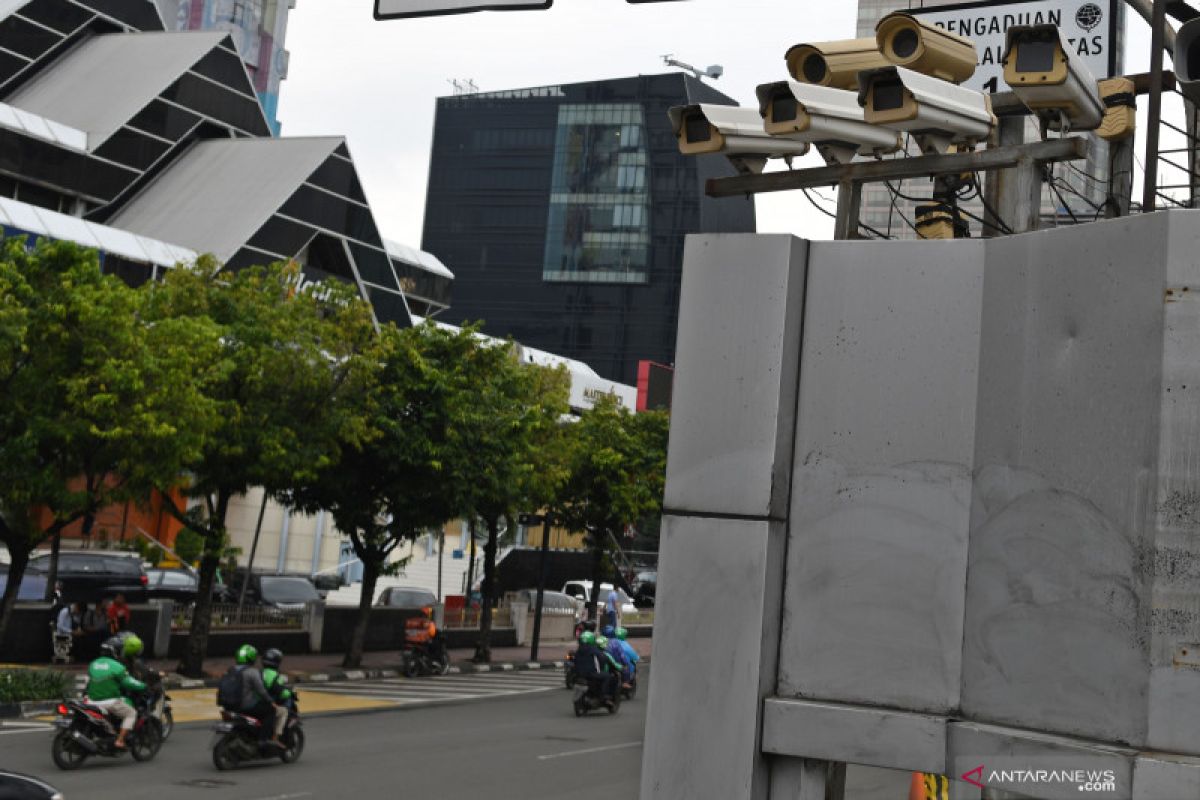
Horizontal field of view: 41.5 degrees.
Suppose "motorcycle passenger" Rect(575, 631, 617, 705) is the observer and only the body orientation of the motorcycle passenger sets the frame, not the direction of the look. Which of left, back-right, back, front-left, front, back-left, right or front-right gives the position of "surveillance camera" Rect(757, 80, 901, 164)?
back-right

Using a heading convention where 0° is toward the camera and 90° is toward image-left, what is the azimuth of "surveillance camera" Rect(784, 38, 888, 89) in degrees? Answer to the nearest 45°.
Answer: approximately 45°

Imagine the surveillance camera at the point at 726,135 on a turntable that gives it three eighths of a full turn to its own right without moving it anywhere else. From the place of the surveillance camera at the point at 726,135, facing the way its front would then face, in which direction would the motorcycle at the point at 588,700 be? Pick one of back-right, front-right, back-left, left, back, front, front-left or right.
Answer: front

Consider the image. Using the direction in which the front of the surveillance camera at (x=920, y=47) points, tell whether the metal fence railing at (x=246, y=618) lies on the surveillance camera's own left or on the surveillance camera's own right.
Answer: on the surveillance camera's own right

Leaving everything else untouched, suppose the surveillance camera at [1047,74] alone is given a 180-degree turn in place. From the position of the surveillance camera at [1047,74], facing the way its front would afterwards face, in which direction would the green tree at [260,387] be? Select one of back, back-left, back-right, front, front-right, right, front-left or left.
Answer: left

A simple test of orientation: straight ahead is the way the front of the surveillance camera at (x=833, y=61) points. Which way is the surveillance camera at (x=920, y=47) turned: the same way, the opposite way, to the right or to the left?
the same way

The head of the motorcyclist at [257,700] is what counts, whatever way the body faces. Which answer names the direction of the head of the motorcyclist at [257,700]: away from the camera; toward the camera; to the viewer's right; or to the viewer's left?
away from the camera

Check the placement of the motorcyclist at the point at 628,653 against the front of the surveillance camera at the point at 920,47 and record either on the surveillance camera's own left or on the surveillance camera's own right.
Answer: on the surveillance camera's own right

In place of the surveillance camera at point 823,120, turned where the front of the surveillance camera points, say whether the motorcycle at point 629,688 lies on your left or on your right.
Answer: on your right

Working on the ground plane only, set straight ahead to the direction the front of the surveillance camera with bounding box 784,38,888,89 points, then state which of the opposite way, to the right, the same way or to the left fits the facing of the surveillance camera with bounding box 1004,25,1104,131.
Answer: the same way

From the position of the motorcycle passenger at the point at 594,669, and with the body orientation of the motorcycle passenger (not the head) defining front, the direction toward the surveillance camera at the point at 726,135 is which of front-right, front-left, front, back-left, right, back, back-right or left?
back-right

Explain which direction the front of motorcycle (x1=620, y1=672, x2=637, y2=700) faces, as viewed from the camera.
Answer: facing away from the viewer and to the right of the viewer
